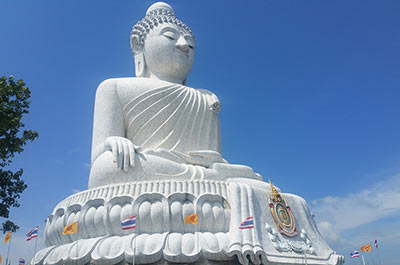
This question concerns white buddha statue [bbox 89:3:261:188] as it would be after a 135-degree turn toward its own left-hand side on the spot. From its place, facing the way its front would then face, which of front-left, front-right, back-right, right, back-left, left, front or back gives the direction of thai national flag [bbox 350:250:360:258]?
right

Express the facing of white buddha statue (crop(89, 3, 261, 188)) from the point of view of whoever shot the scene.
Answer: facing the viewer and to the right of the viewer

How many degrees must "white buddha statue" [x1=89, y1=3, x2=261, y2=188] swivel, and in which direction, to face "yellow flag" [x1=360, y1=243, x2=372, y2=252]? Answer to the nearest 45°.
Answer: approximately 45° to its left
